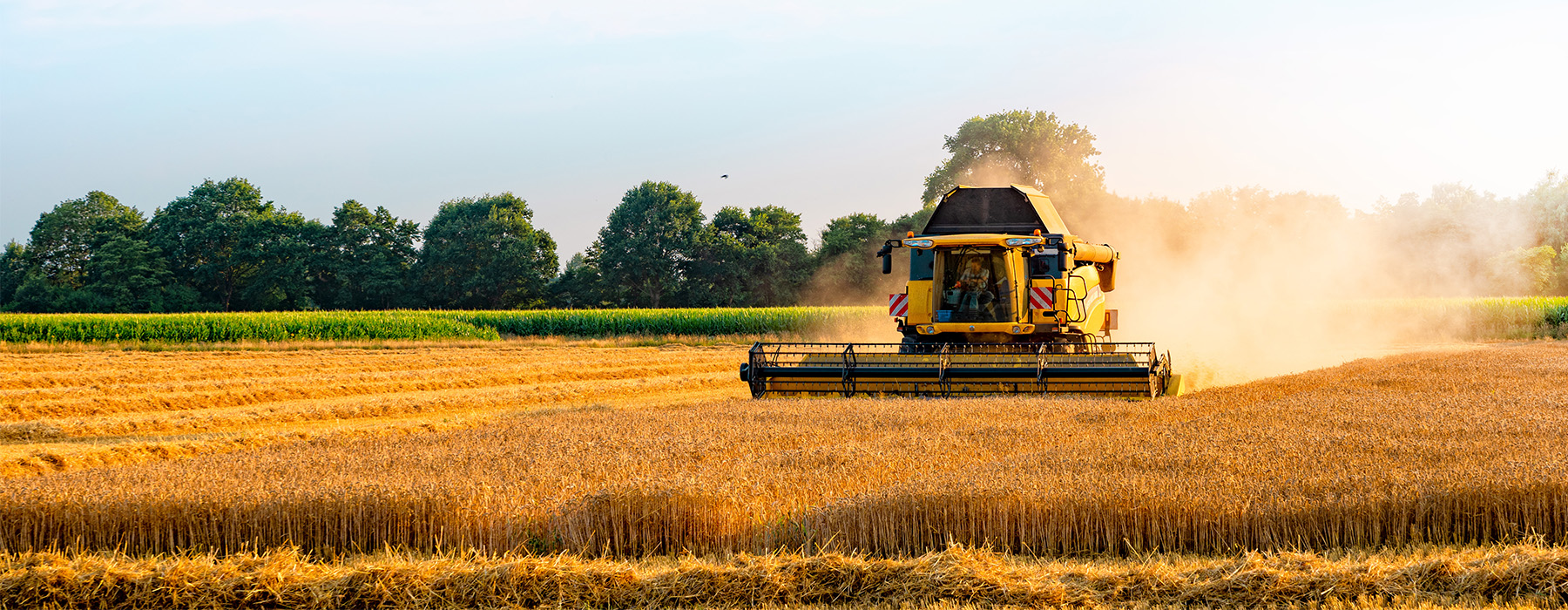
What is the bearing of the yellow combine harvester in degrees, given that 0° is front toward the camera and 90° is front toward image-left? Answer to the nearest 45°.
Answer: approximately 0°
